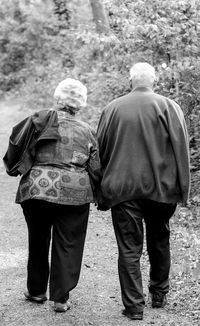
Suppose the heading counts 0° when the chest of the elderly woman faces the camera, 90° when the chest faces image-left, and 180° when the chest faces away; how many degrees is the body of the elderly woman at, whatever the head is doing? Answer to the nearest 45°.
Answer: approximately 180°

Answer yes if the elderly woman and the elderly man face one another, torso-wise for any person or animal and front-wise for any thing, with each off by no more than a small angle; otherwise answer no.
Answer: no

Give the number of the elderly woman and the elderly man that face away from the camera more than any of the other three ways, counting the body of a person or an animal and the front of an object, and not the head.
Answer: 2

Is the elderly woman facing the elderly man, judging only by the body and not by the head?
no

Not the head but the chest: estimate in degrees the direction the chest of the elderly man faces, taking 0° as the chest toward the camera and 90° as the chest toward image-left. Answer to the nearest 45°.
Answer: approximately 180°

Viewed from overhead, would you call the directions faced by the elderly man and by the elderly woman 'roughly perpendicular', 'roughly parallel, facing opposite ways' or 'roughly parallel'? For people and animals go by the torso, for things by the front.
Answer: roughly parallel

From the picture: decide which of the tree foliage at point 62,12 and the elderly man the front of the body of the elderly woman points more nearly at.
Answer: the tree foliage

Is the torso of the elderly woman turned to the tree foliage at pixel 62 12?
yes

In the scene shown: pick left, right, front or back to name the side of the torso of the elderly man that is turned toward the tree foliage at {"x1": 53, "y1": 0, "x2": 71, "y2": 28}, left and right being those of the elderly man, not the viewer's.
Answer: front

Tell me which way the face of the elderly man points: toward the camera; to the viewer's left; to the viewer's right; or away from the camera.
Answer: away from the camera

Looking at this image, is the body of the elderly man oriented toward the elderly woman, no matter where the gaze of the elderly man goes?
no
